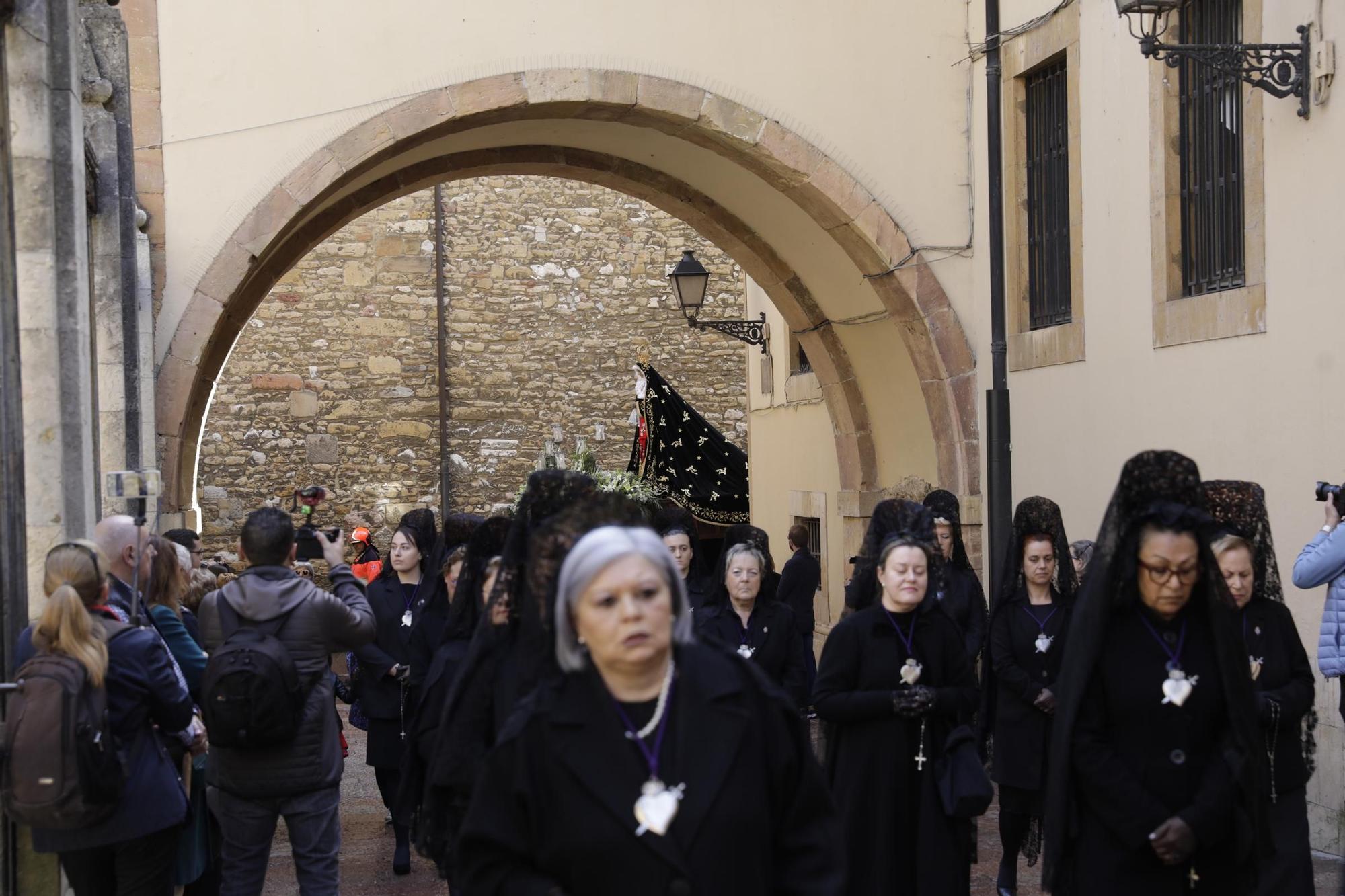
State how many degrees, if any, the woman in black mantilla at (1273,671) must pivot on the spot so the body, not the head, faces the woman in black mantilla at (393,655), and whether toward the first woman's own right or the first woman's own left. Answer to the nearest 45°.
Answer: approximately 45° to the first woman's own right

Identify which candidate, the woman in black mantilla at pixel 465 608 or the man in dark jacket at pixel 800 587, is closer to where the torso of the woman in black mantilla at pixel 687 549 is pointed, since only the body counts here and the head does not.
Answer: the woman in black mantilla

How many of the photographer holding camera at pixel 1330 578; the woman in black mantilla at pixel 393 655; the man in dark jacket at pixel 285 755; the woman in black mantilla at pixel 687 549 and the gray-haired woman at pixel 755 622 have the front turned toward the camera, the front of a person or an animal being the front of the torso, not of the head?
3

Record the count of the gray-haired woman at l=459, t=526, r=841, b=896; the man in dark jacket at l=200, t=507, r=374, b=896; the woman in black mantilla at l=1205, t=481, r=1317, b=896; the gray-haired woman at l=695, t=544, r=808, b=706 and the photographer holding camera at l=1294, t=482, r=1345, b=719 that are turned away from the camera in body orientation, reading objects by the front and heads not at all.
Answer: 1

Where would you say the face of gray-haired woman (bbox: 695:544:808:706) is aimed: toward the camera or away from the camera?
toward the camera

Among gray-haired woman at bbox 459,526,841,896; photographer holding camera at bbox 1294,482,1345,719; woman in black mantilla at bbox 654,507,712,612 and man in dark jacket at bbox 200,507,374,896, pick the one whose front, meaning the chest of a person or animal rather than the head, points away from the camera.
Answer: the man in dark jacket

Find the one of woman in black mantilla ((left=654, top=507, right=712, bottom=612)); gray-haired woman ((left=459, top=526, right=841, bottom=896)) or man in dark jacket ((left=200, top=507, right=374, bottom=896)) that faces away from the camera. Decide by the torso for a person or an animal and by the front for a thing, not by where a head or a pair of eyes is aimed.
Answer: the man in dark jacket

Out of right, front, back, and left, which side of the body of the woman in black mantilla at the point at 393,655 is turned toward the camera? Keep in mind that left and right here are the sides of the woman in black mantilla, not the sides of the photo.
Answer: front

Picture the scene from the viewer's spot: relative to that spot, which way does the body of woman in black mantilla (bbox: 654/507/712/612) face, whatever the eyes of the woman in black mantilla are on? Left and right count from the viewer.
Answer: facing the viewer

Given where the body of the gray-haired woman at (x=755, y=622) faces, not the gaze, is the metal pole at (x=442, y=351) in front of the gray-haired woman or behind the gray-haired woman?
behind

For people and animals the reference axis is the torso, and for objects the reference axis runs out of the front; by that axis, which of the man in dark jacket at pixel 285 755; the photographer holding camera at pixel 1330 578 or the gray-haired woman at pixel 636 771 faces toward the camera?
the gray-haired woman
